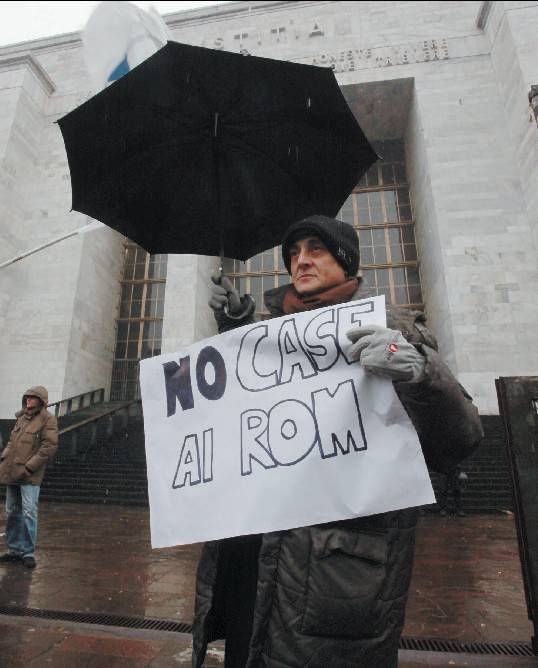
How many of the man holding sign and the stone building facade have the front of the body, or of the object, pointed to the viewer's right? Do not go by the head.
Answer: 0

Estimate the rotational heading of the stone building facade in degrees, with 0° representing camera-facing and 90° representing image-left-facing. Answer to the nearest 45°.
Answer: approximately 0°

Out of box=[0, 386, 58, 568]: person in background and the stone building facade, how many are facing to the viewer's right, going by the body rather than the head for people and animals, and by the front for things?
0

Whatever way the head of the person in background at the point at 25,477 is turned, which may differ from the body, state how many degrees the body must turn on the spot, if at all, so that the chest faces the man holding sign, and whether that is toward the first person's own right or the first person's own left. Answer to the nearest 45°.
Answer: approximately 45° to the first person's own left

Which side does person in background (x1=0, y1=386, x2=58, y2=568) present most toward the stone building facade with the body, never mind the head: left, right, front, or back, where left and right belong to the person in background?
back

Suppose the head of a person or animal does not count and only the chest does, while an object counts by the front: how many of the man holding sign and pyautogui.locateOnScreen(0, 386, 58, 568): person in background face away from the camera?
0

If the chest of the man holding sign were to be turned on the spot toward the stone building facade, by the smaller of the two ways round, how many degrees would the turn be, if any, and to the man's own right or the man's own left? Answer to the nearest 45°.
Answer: approximately 135° to the man's own right

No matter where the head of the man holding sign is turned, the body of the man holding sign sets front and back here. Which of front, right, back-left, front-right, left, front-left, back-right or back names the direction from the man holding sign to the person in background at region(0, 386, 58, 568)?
right

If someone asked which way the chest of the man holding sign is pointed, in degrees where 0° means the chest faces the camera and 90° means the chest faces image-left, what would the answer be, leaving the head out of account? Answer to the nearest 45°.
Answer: approximately 45°

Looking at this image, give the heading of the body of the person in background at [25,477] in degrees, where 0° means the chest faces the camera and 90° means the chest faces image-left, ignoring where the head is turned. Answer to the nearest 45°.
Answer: approximately 45°

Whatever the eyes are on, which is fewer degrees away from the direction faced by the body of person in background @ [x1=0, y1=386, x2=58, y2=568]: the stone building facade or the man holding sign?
the man holding sign

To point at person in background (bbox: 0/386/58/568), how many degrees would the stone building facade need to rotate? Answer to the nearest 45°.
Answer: approximately 45° to its right
